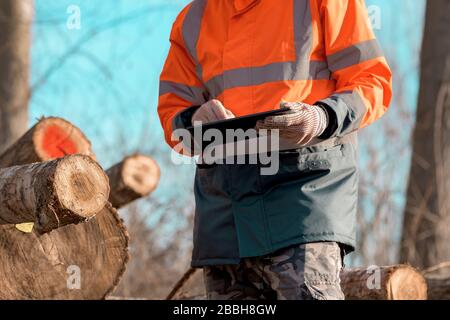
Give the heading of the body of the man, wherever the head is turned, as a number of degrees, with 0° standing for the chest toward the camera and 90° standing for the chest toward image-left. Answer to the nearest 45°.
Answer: approximately 45°

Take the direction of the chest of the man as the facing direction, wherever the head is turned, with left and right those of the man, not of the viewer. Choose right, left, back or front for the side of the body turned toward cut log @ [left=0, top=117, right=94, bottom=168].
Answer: right

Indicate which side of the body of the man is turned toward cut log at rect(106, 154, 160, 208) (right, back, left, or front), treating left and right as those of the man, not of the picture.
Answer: right

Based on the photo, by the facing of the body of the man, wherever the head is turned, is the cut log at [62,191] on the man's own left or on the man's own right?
on the man's own right

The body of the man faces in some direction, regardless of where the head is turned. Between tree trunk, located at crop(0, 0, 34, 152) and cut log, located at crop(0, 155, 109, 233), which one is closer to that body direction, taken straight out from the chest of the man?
the cut log

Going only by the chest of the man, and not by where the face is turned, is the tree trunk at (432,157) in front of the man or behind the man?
behind
